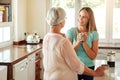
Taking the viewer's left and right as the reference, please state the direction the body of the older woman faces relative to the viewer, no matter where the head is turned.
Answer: facing away from the viewer and to the right of the viewer

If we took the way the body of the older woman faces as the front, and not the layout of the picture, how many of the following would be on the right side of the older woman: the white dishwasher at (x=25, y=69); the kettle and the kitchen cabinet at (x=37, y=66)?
0

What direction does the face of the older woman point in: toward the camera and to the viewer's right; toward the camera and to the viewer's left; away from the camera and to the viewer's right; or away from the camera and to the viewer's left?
away from the camera and to the viewer's right

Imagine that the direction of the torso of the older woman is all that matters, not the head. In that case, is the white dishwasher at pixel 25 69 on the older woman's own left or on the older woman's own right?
on the older woman's own left

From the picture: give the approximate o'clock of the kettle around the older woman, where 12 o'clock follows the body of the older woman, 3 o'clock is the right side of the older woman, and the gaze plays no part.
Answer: The kettle is roughly at 10 o'clock from the older woman.

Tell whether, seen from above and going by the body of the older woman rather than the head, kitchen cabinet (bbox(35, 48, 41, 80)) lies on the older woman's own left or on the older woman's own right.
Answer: on the older woman's own left
